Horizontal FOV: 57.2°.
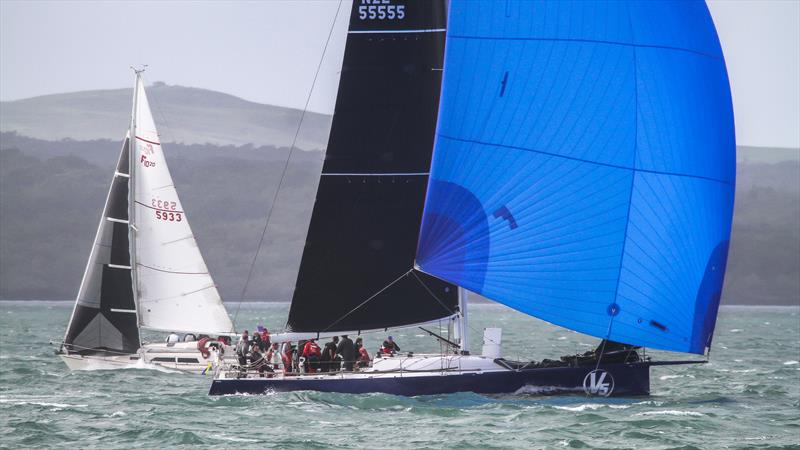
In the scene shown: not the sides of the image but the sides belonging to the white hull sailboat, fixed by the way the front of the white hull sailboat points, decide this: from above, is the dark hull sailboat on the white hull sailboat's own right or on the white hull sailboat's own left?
on the white hull sailboat's own left

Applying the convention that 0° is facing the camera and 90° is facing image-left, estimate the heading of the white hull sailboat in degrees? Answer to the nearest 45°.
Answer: approximately 90°

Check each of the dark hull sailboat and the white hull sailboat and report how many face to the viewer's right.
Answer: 1

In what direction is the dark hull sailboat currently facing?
to the viewer's right

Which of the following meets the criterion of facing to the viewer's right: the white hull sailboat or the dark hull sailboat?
the dark hull sailboat

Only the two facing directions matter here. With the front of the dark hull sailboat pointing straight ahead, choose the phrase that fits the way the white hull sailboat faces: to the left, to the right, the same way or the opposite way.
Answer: the opposite way
